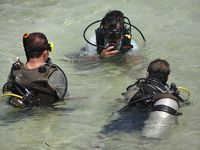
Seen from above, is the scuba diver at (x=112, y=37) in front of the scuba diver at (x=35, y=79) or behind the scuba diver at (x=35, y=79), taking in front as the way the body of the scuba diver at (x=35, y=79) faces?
in front

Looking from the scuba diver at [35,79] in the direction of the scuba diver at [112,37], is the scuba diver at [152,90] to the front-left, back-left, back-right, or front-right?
front-right

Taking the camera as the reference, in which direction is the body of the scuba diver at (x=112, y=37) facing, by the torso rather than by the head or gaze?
toward the camera

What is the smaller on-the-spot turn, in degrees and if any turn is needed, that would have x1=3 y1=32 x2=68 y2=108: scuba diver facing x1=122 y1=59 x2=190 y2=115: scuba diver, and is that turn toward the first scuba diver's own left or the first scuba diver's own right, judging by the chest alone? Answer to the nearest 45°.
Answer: approximately 45° to the first scuba diver's own right

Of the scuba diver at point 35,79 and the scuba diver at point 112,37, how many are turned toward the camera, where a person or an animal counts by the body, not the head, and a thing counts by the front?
1

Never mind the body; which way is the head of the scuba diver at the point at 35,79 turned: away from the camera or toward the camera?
away from the camera

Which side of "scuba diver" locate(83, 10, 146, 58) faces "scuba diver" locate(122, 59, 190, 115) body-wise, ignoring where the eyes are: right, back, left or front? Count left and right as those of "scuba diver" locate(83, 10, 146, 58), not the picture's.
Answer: front

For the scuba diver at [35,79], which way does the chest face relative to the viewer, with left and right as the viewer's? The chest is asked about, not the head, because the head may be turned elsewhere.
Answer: facing away from the viewer and to the right of the viewer

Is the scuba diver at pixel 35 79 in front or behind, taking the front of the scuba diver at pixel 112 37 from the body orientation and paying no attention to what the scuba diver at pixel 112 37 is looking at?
in front

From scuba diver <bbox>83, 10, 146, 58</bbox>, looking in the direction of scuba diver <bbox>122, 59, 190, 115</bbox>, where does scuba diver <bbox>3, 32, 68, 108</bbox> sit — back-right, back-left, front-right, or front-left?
front-right
